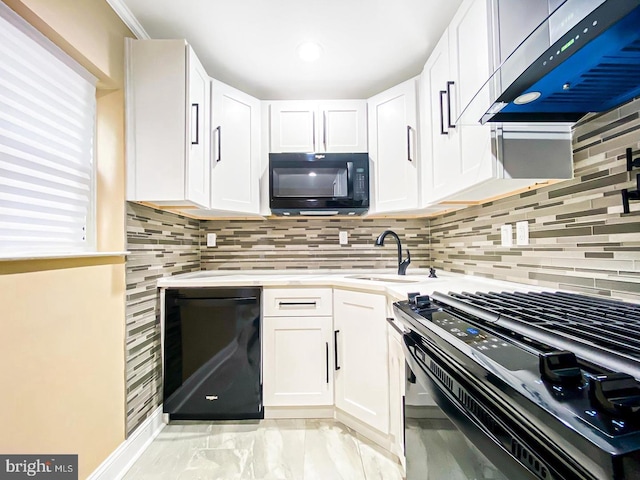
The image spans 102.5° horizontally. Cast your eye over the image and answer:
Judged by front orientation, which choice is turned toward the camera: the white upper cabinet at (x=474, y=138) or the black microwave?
the black microwave

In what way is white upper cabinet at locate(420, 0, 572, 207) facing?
to the viewer's left

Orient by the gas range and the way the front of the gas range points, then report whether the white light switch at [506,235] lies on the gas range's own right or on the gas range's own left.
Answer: on the gas range's own right

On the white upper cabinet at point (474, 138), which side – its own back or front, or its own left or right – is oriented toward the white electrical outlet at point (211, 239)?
front

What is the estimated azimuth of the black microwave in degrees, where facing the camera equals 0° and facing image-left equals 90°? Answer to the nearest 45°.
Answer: approximately 0°

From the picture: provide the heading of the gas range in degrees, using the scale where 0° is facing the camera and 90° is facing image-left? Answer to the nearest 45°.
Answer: approximately 45°

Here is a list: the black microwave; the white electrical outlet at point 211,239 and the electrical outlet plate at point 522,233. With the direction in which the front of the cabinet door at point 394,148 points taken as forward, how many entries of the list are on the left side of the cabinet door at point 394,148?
1

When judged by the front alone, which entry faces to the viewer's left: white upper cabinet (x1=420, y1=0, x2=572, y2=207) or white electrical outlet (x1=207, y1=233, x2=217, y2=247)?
the white upper cabinet

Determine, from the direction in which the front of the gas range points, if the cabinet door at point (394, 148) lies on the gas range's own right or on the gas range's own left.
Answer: on the gas range's own right

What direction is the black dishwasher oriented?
toward the camera

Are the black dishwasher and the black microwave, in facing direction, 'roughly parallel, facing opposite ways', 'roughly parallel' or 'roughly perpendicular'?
roughly parallel
